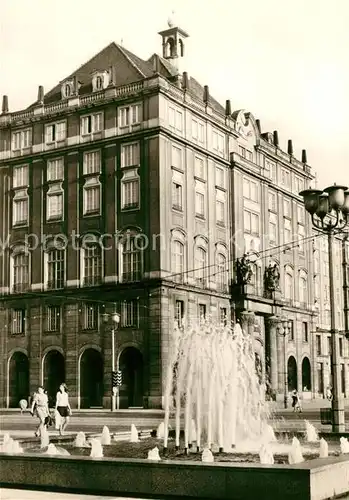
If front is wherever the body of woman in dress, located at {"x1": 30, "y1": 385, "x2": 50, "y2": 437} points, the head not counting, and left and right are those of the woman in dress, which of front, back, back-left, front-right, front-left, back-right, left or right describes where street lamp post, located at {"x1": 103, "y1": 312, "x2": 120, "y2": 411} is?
back

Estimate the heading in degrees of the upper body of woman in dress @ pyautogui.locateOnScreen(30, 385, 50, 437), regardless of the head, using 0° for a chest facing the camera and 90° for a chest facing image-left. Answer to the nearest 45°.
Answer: approximately 0°
